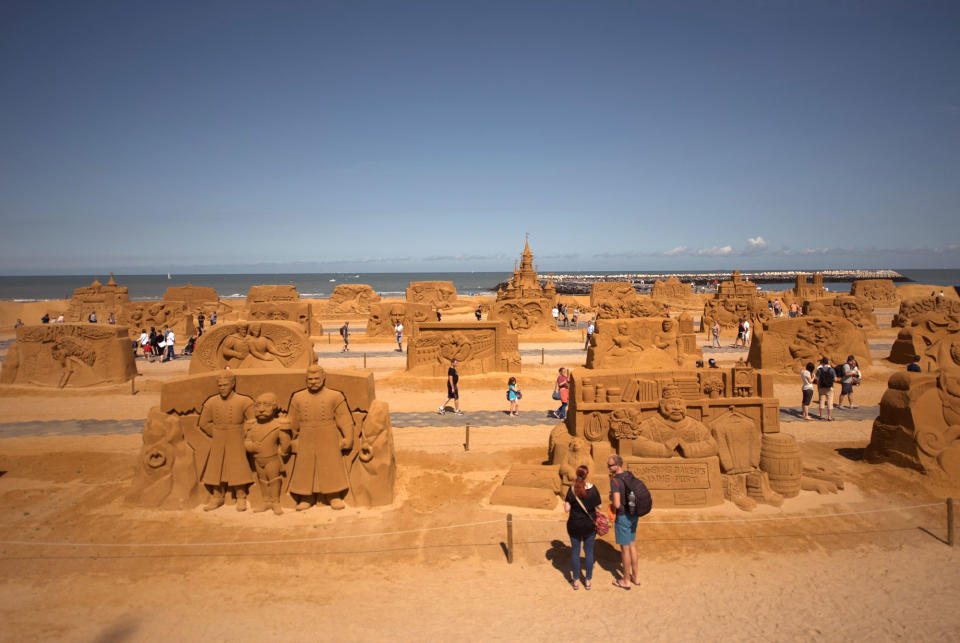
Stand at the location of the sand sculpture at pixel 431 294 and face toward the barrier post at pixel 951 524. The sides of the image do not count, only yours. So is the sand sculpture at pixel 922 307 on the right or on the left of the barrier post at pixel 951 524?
left

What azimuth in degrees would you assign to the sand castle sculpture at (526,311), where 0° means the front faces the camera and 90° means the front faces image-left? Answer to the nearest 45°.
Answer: approximately 0°

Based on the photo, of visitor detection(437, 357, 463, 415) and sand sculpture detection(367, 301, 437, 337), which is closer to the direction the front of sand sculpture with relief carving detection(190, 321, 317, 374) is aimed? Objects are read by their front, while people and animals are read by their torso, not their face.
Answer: the visitor

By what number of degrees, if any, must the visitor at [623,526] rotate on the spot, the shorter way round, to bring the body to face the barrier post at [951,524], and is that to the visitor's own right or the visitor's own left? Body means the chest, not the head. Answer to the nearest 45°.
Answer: approximately 135° to the visitor's own right

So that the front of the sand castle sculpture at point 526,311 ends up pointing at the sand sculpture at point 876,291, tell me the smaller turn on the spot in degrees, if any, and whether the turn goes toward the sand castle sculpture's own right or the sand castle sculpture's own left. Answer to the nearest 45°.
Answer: approximately 135° to the sand castle sculpture's own left

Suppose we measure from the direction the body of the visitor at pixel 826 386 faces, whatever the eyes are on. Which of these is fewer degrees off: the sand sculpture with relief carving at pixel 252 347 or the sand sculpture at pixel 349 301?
the sand sculpture

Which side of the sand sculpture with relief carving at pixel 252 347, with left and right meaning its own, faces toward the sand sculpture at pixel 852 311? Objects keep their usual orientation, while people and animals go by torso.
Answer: left

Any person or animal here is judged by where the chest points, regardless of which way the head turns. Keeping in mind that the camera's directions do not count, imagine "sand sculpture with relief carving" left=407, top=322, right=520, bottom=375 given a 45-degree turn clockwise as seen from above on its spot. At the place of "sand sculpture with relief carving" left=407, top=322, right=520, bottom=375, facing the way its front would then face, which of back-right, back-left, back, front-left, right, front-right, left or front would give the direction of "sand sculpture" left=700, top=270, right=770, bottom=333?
back

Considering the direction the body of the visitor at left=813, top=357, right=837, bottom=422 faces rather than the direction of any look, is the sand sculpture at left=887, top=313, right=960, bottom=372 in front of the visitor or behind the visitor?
in front
